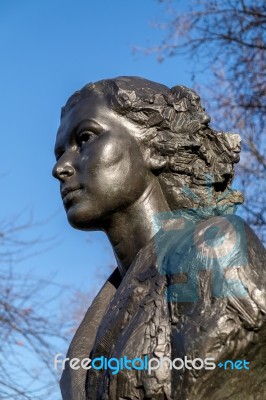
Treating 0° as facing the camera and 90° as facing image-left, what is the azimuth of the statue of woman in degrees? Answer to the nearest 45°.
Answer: approximately 45°
